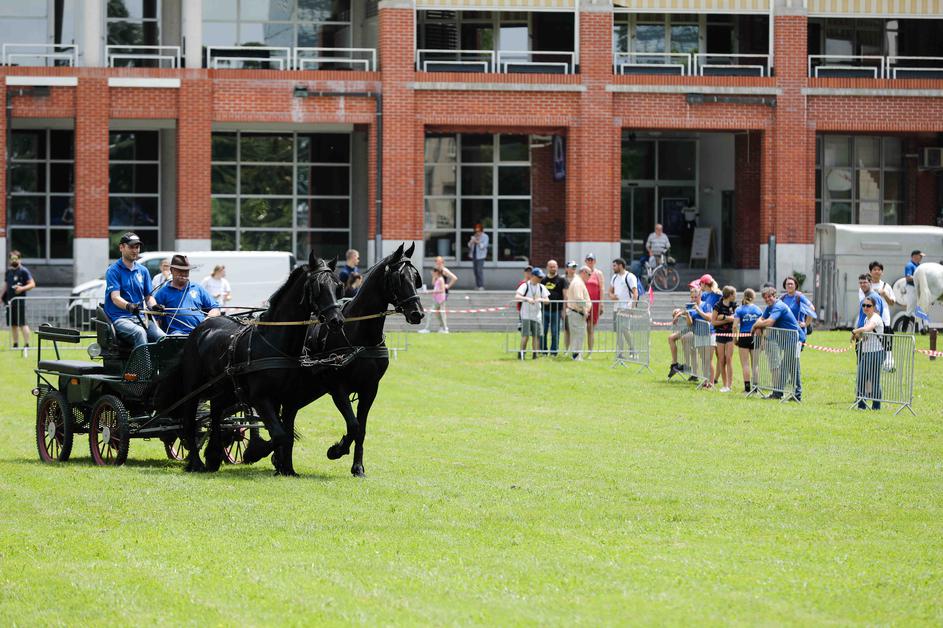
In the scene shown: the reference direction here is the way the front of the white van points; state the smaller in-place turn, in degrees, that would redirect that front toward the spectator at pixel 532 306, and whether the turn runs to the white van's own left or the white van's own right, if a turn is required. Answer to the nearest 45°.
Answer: approximately 135° to the white van's own left

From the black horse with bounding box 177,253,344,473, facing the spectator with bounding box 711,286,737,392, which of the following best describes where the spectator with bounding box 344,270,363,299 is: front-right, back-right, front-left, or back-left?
front-left

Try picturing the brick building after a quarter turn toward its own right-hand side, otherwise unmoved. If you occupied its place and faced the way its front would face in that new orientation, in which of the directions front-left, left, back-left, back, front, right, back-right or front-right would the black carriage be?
left

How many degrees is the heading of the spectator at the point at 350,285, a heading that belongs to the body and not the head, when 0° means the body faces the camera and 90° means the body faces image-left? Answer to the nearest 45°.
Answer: approximately 315°

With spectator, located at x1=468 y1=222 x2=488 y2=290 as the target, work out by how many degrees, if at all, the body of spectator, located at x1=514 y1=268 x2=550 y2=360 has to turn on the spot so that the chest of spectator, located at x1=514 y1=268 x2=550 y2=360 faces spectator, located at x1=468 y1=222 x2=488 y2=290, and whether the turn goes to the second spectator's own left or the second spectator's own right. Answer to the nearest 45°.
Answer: approximately 180°

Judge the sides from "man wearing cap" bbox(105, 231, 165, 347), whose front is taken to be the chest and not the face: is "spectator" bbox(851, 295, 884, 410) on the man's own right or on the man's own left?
on the man's own left

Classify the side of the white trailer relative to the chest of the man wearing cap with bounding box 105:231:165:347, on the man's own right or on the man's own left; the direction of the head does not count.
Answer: on the man's own left

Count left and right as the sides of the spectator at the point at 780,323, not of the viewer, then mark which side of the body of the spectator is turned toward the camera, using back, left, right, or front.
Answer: left

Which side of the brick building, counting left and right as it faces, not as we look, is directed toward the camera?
front

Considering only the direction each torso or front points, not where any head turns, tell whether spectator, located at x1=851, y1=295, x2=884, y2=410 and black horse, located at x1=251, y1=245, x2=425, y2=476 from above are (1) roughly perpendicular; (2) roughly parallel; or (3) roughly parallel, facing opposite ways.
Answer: roughly perpendicular

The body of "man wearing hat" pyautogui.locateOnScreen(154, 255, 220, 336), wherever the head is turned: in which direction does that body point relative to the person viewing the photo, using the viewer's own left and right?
facing the viewer and to the right of the viewer

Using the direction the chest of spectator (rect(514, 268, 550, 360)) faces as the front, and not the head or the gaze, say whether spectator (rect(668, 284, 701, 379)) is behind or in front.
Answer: in front
